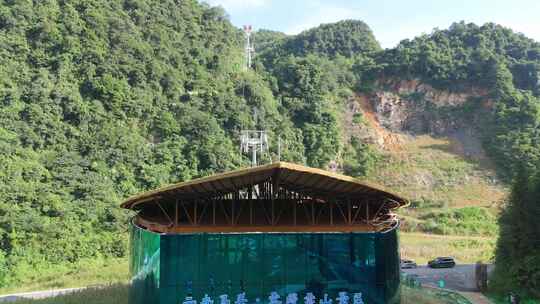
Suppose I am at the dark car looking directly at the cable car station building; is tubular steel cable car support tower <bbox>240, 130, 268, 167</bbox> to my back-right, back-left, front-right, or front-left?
back-right

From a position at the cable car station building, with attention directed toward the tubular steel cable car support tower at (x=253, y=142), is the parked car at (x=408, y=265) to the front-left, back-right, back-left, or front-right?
front-right

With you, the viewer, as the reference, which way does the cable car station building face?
facing the viewer

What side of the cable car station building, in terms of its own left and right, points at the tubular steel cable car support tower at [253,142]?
back

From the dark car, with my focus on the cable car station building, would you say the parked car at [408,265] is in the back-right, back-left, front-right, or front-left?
front-right

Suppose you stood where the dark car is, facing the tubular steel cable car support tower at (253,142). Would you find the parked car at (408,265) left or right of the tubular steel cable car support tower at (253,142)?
left

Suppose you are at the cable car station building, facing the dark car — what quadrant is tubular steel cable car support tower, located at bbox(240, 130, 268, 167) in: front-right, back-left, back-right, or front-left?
front-left

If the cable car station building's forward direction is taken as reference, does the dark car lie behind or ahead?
behind

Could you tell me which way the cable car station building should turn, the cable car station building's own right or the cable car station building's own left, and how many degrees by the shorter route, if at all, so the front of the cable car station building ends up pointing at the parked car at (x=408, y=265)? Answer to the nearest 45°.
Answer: approximately 135° to the cable car station building's own left

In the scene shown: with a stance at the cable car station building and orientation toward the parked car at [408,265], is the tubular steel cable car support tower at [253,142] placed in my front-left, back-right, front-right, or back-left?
front-left

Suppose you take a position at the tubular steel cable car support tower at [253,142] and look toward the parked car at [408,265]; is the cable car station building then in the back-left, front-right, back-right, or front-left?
front-right
